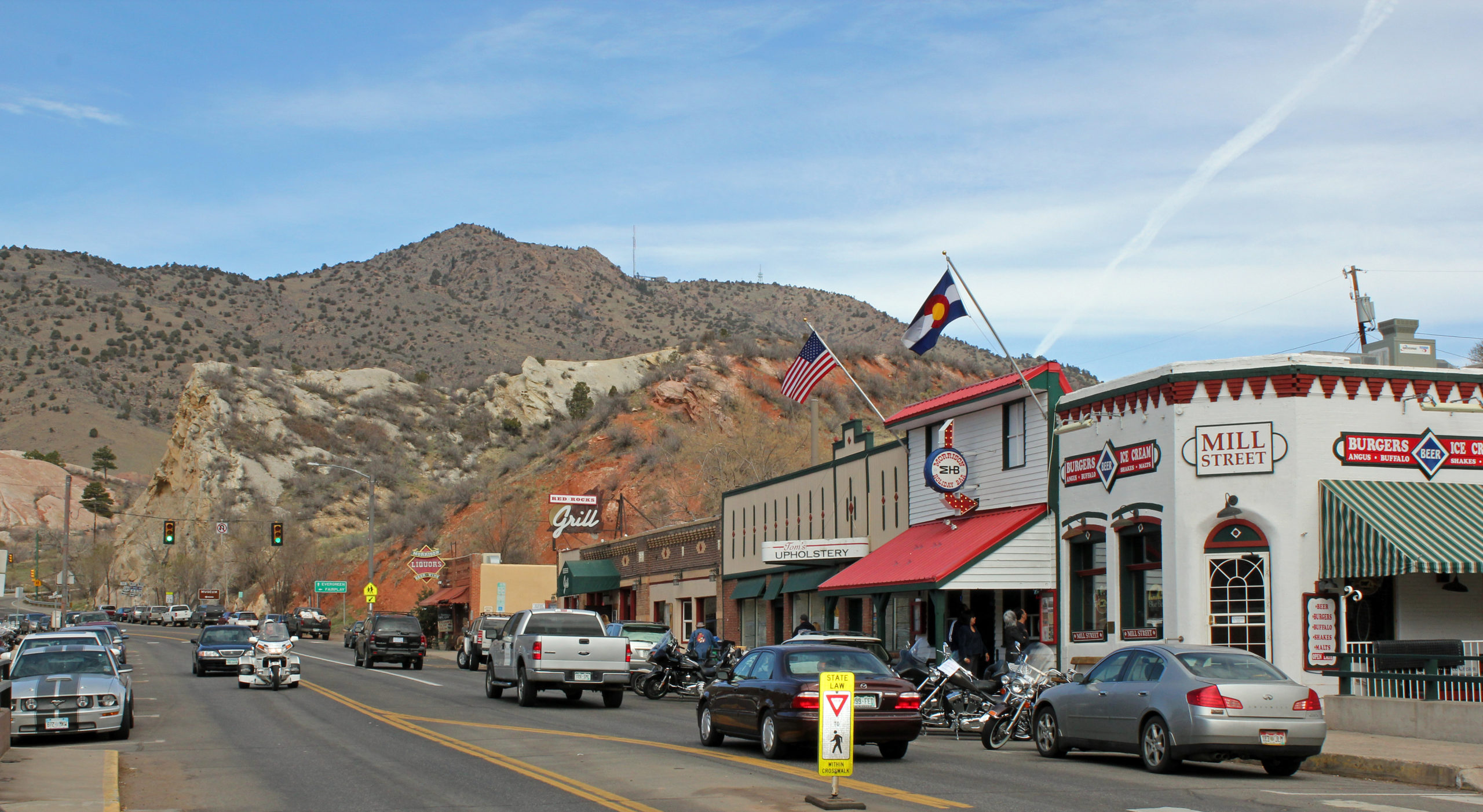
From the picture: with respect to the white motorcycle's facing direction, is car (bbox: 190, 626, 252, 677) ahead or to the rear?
to the rear

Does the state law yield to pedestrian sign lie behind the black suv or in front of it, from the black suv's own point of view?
behind

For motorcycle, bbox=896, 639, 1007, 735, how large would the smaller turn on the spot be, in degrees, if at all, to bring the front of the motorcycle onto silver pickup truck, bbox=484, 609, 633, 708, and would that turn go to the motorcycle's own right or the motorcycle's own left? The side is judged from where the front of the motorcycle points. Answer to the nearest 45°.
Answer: approximately 90° to the motorcycle's own right

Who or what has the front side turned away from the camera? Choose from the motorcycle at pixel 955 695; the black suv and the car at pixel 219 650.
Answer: the black suv

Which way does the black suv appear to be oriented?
away from the camera

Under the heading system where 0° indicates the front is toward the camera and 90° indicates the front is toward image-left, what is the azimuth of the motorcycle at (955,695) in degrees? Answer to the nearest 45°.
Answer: approximately 45°

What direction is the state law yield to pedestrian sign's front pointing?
toward the camera

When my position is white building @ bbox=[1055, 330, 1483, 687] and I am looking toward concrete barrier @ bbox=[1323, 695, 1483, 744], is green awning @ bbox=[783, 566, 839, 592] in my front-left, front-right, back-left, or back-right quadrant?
back-right

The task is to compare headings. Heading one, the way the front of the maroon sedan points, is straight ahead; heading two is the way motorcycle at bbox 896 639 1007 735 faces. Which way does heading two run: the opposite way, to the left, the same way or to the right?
to the left

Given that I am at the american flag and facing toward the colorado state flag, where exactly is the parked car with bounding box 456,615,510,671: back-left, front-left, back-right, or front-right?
back-right

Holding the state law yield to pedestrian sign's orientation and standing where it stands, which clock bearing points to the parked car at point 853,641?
The parked car is roughly at 6 o'clock from the state law yield to pedestrian sign.

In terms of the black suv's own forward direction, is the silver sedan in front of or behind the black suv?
behind

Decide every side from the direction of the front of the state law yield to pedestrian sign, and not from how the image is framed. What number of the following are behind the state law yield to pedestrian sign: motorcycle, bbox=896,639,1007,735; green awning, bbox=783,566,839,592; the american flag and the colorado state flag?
4
